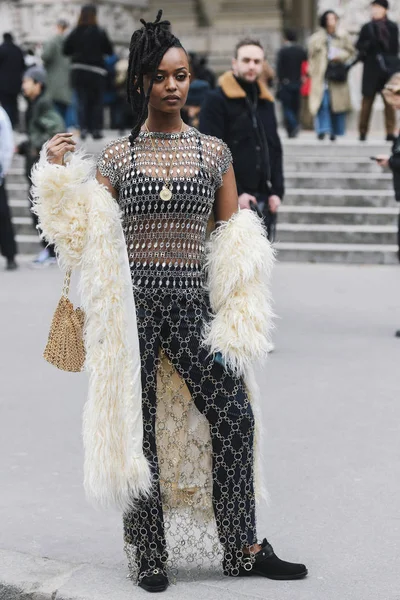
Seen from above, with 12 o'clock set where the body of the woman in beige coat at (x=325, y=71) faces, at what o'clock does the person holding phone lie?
The person holding phone is roughly at 12 o'clock from the woman in beige coat.

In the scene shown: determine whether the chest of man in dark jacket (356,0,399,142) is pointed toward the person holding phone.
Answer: yes

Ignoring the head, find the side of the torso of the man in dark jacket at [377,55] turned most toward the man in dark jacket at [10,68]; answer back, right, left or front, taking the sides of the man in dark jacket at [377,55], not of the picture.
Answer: right

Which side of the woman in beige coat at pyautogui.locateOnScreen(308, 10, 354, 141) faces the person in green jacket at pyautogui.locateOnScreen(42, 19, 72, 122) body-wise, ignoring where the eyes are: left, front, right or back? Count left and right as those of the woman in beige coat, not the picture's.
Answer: right

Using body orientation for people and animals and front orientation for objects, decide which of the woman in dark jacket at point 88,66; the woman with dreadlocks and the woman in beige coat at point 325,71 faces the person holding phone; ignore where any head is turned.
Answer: the woman in beige coat

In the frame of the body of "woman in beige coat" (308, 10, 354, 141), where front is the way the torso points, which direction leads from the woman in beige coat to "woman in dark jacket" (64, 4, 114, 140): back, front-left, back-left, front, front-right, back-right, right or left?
right
